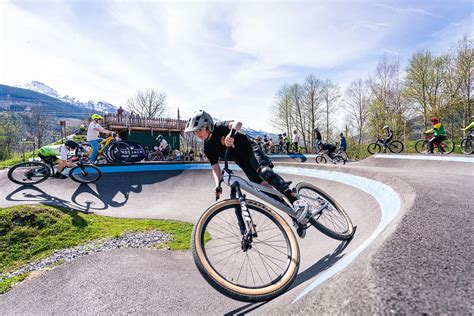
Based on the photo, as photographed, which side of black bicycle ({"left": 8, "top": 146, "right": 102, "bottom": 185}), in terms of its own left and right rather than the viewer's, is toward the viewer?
right

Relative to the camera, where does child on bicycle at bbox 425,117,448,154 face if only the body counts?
to the viewer's left

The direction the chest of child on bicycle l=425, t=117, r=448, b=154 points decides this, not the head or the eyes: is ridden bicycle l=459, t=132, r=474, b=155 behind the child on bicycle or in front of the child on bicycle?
behind

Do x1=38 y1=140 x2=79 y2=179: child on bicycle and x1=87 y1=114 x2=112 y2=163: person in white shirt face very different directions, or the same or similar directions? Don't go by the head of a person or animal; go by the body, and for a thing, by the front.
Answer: same or similar directions

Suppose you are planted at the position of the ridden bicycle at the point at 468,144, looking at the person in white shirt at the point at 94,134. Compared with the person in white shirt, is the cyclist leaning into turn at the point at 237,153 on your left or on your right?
left

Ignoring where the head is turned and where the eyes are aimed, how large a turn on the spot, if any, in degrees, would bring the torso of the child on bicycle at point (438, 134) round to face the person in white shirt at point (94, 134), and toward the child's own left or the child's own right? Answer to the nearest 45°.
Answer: approximately 45° to the child's own left
